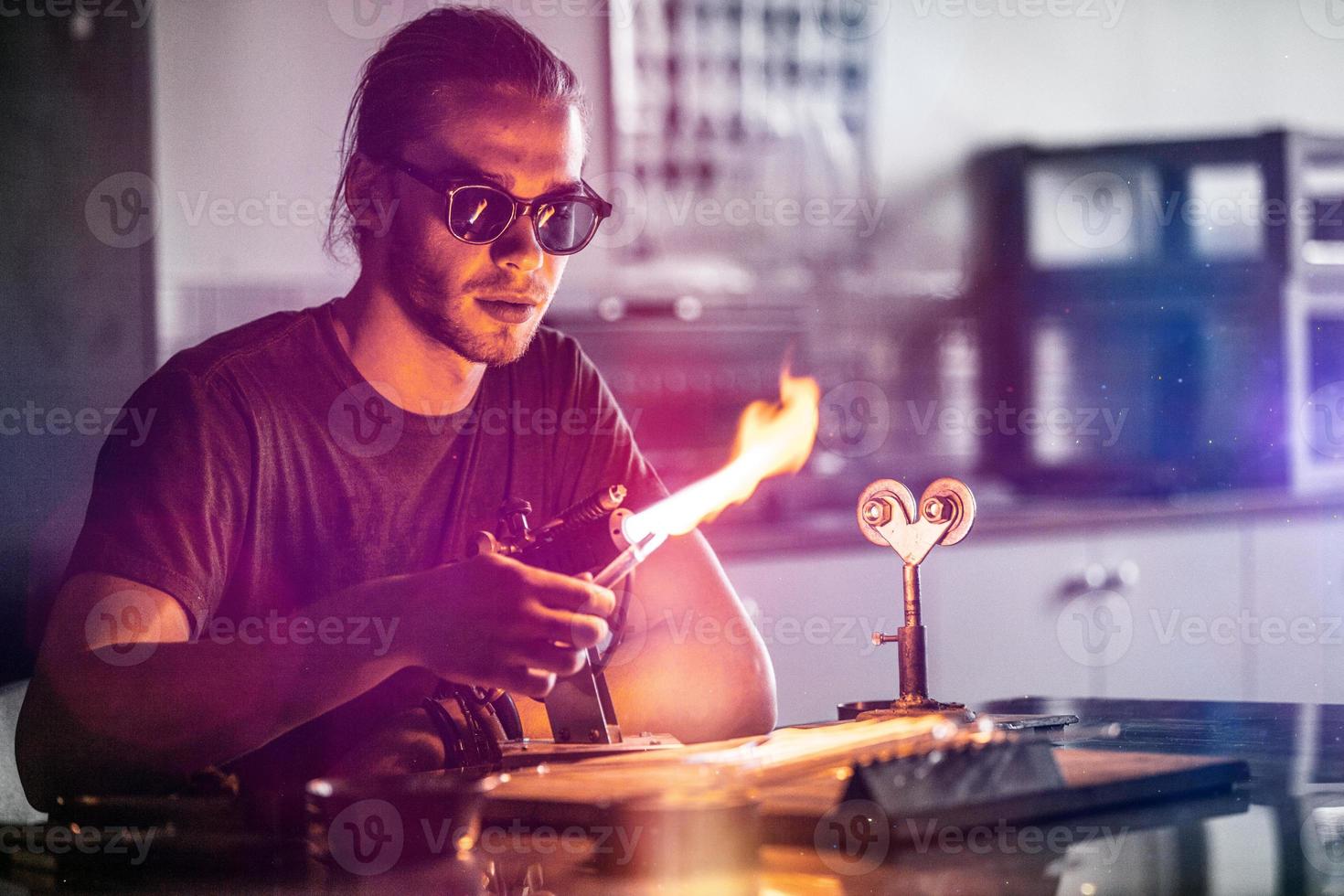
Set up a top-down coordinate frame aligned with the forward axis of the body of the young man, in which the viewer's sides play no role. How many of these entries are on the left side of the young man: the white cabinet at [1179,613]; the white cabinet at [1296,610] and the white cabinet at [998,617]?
3

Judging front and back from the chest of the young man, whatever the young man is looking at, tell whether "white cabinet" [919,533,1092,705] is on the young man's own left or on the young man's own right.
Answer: on the young man's own left

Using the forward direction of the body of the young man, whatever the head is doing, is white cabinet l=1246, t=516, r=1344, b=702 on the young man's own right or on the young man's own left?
on the young man's own left

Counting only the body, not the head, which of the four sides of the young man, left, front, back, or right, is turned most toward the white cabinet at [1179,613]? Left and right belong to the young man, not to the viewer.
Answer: left

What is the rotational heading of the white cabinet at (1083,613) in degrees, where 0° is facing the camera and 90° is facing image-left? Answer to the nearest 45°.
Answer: approximately 0°

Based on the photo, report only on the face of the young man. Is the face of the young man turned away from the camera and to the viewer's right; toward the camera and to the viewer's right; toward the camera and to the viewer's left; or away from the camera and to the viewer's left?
toward the camera and to the viewer's right

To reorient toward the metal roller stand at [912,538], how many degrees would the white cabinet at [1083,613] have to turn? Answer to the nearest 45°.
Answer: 0° — it already faces it

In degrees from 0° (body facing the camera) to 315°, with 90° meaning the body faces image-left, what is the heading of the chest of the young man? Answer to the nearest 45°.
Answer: approximately 315°

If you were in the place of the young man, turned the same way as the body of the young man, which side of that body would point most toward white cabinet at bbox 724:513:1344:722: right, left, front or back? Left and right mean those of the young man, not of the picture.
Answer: left
